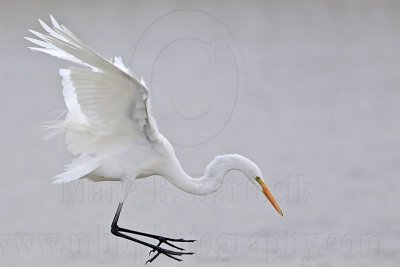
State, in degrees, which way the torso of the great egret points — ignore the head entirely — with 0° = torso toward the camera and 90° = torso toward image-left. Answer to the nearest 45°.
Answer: approximately 270°
